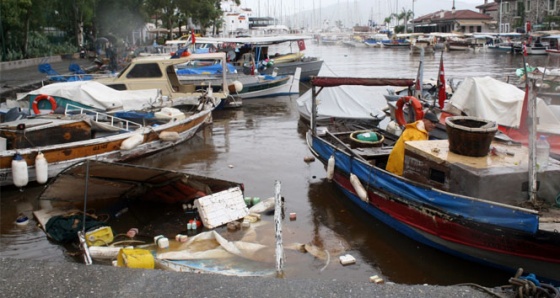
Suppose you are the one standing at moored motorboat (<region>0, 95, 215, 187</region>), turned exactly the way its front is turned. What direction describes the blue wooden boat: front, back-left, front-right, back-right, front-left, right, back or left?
right

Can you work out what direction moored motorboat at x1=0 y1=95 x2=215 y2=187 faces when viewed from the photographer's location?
facing away from the viewer and to the right of the viewer

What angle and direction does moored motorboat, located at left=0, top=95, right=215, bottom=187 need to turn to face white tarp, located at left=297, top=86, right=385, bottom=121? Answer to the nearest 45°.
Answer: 0° — it already faces it

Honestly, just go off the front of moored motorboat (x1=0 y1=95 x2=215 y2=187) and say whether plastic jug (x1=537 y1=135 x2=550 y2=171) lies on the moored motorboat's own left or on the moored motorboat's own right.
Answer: on the moored motorboat's own right

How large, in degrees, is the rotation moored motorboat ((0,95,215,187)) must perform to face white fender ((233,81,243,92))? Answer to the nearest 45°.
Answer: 0° — it already faces it
